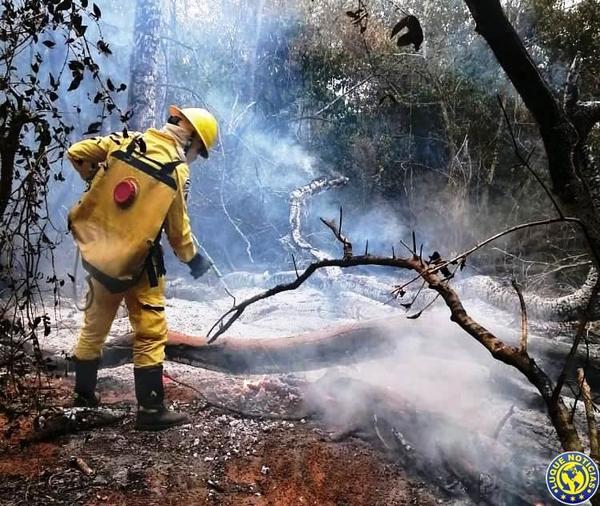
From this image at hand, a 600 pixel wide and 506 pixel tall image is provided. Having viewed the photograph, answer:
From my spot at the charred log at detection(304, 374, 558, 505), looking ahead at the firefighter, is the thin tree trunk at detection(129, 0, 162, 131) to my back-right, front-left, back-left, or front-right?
front-right

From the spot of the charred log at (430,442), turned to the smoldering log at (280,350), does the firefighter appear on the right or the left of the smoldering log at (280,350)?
left

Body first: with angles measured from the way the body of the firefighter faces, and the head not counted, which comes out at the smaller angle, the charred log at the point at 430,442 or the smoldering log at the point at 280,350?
the smoldering log

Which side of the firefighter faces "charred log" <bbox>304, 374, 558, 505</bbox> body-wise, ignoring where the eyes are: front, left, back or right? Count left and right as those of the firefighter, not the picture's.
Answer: right

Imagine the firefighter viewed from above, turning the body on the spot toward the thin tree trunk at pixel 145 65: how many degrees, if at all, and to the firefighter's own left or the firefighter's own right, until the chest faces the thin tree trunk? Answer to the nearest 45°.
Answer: approximately 45° to the firefighter's own left

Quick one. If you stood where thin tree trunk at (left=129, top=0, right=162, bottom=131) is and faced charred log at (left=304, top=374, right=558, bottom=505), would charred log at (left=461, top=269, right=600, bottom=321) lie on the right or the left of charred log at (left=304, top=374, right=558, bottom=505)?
left

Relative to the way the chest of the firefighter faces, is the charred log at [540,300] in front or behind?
in front

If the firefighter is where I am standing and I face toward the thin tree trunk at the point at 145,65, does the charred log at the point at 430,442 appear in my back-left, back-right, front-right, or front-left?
back-right

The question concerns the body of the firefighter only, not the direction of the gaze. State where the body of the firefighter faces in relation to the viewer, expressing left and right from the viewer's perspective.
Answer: facing away from the viewer and to the right of the viewer
